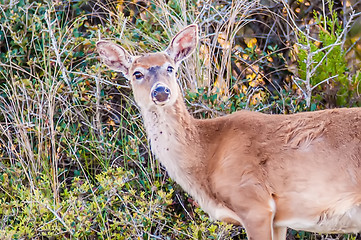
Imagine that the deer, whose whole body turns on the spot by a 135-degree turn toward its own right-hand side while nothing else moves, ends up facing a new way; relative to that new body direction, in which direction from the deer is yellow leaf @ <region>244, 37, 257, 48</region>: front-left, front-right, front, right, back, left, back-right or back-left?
front-left

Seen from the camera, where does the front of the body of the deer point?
to the viewer's left
